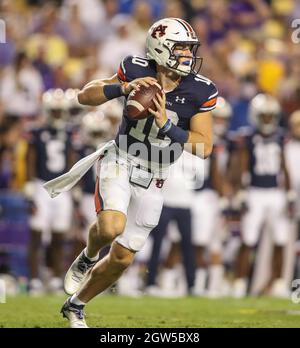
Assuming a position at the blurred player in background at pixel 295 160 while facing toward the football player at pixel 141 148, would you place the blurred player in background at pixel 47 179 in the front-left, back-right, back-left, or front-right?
front-right

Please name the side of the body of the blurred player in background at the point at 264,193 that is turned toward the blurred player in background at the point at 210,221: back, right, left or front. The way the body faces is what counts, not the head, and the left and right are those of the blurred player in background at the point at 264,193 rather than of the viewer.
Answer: right

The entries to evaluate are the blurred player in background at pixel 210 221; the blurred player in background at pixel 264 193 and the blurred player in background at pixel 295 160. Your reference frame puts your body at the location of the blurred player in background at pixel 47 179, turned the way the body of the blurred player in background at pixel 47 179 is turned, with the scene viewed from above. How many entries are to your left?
3

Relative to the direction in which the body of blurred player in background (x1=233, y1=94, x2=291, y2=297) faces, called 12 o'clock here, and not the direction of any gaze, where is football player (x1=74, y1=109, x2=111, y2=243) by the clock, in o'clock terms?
The football player is roughly at 3 o'clock from the blurred player in background.

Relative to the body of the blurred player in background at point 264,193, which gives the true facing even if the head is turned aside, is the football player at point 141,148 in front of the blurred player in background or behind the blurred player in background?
in front

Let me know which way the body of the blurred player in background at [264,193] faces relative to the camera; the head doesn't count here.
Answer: toward the camera

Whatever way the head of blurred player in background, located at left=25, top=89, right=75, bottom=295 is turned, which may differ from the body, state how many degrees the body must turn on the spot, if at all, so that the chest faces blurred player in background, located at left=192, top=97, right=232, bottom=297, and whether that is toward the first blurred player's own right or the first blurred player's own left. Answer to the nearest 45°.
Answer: approximately 90° to the first blurred player's own left

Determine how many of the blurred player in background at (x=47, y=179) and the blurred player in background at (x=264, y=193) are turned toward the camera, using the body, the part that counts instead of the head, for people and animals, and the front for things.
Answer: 2

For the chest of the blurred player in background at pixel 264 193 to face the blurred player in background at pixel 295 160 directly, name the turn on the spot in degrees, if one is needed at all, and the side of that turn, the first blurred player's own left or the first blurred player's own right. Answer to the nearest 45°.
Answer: approximately 135° to the first blurred player's own left

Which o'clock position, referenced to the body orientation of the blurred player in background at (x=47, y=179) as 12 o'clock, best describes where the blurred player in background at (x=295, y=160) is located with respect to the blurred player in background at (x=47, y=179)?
the blurred player in background at (x=295, y=160) is roughly at 9 o'clock from the blurred player in background at (x=47, y=179).
